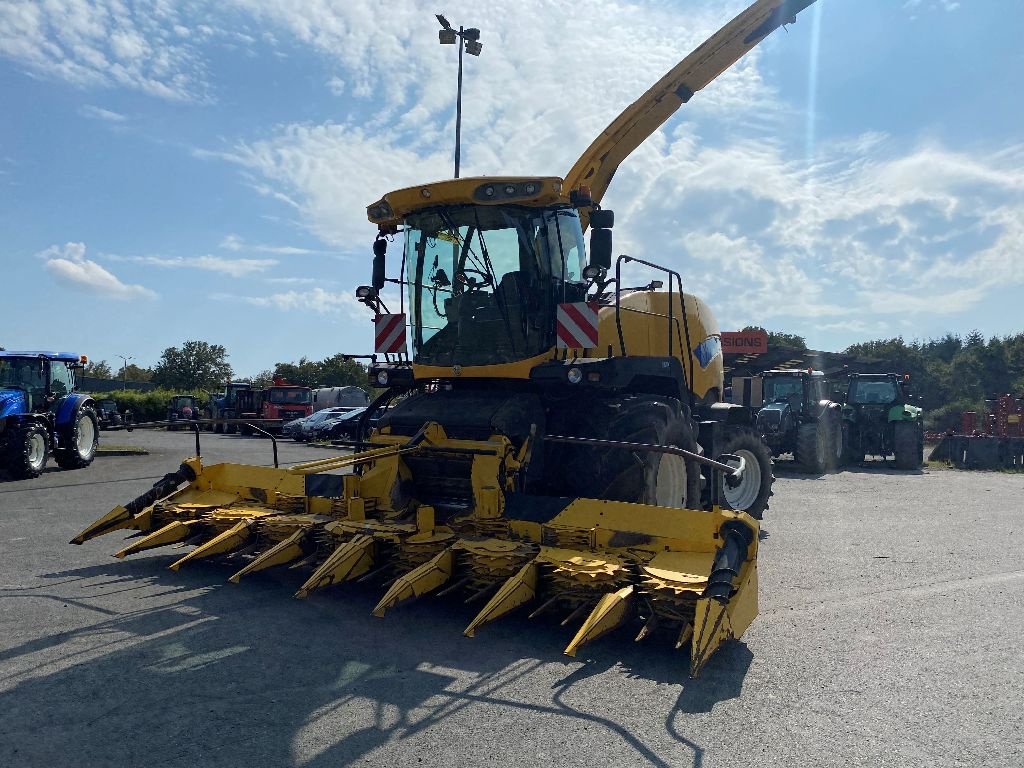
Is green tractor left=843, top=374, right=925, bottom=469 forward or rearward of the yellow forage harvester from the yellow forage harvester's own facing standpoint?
rearward

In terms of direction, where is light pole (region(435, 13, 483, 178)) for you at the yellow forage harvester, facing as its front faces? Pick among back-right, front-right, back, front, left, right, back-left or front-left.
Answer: back-right

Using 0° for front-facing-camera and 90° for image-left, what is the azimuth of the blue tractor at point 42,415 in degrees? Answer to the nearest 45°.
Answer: approximately 45°
